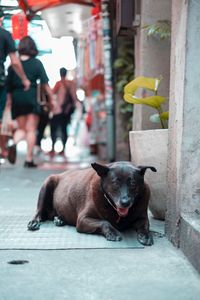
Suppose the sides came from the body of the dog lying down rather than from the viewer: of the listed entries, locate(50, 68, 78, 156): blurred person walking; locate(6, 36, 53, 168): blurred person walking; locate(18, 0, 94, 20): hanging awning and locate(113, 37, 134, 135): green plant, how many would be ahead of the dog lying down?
0

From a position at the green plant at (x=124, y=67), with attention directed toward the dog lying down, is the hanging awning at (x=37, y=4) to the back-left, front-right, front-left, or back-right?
back-right

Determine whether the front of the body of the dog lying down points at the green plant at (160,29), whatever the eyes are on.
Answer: no

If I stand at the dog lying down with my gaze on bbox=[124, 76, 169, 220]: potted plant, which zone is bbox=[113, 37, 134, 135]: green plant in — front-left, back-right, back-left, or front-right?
front-left

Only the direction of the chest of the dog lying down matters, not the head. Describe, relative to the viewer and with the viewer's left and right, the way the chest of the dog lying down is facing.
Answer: facing the viewer and to the right of the viewer

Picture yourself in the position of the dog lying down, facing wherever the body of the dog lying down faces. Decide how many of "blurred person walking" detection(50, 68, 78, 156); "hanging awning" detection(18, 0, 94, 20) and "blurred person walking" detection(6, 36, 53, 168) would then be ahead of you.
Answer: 0

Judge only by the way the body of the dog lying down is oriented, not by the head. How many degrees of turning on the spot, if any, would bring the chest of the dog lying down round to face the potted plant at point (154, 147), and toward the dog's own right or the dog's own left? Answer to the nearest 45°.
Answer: approximately 90° to the dog's own left

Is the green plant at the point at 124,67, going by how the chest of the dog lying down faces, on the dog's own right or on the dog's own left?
on the dog's own left

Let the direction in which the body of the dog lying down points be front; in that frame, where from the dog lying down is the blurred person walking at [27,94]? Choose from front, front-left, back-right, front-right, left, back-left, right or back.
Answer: back-left

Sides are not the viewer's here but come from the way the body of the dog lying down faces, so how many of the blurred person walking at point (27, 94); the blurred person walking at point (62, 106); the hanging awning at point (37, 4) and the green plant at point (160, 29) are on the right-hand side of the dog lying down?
0

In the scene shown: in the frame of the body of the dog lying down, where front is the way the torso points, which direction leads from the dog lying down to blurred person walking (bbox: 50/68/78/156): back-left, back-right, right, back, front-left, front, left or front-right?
back-left

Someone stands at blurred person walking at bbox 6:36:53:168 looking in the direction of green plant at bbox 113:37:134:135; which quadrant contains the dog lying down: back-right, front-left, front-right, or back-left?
front-right

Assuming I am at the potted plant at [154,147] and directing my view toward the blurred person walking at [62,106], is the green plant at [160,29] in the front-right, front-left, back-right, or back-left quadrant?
front-right

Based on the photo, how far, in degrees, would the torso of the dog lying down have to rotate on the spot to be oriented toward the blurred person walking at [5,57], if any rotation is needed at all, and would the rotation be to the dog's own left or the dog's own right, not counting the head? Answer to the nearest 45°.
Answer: approximately 135° to the dog's own left

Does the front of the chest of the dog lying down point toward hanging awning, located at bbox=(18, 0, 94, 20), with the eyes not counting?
no
